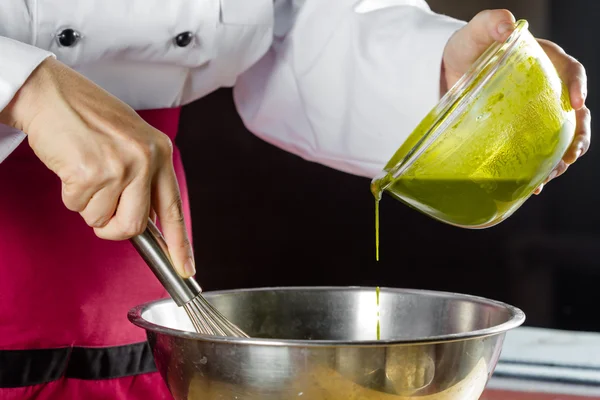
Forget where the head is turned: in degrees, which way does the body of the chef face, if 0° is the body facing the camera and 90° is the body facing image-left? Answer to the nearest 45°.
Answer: approximately 0°
